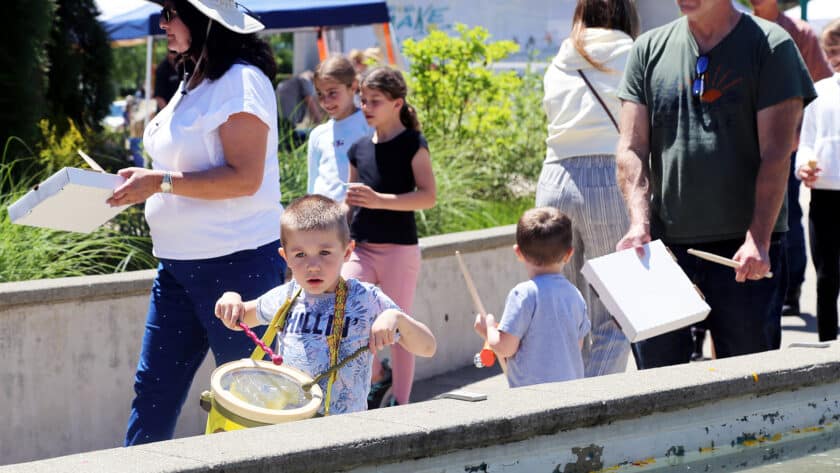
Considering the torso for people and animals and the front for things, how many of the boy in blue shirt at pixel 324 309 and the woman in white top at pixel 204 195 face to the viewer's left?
1

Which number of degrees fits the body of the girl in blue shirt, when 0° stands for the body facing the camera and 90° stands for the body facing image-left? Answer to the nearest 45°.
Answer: approximately 45°

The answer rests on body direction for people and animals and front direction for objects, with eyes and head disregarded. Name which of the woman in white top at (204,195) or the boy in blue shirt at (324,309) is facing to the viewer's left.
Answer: the woman in white top

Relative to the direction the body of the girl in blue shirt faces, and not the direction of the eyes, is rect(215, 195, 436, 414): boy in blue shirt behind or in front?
in front

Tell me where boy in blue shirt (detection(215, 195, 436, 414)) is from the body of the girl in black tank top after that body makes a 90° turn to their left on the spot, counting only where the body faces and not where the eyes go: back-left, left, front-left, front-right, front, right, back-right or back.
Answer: front-right

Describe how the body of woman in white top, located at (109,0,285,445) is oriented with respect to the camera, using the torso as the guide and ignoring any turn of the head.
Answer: to the viewer's left

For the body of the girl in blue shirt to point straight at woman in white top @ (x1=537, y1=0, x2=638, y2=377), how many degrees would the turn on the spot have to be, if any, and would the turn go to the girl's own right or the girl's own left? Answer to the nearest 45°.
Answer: approximately 90° to the girl's own left

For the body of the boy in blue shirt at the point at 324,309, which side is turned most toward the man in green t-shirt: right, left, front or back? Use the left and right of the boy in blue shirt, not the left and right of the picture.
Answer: left

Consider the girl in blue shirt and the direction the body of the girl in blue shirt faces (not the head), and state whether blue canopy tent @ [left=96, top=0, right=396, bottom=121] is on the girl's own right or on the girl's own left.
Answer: on the girl's own right

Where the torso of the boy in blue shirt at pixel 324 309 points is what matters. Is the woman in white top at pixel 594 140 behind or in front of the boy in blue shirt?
behind

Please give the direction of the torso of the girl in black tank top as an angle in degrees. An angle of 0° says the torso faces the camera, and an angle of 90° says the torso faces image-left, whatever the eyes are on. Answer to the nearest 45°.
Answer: approximately 45°
